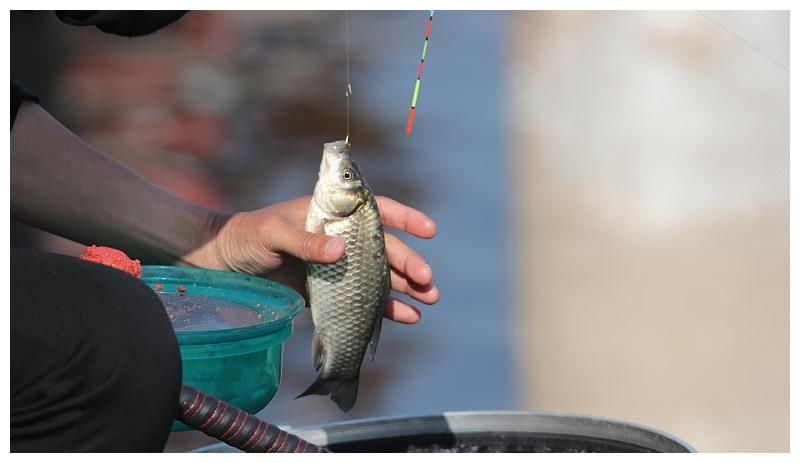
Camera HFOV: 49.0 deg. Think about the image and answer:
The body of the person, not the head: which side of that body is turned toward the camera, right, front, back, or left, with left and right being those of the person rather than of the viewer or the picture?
right
